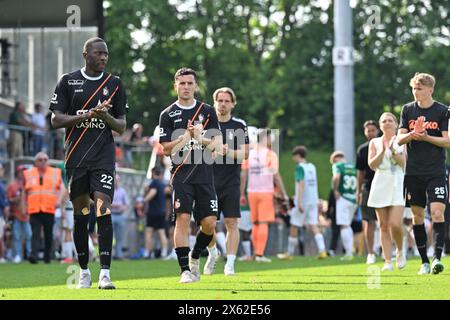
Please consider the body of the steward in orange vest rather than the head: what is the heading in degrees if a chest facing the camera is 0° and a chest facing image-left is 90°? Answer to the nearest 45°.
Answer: approximately 0°

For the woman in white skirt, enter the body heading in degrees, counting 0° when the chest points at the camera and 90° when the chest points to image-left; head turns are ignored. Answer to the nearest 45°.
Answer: approximately 0°

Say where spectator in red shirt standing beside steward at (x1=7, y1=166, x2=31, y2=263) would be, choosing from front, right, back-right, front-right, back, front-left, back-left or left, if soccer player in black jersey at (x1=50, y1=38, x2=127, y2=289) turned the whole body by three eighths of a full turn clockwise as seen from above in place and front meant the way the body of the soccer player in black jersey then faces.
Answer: front-right

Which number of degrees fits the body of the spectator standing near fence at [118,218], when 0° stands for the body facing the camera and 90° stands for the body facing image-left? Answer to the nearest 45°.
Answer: approximately 45°
